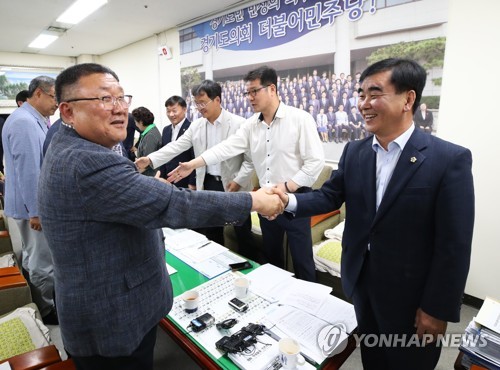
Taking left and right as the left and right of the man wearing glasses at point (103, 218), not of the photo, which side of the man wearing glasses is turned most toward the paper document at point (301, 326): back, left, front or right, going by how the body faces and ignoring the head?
front

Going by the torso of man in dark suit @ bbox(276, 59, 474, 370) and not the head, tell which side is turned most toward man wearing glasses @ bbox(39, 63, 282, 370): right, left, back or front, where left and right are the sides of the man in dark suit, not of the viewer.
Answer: front

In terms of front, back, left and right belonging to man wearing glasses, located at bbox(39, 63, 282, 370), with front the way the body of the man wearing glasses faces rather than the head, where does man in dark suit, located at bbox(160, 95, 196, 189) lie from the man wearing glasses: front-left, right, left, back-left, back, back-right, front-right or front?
left

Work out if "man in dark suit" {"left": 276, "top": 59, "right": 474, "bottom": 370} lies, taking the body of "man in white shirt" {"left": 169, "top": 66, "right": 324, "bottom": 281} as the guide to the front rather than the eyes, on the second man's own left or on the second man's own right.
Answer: on the second man's own left

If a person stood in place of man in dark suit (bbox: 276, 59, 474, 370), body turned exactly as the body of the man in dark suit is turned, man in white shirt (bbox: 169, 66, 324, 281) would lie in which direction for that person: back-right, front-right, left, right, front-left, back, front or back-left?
right

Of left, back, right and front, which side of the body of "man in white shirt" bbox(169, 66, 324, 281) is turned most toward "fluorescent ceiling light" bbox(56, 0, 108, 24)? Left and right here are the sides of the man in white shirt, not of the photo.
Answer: right

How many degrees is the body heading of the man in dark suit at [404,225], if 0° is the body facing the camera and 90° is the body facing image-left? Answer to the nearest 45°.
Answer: approximately 45°

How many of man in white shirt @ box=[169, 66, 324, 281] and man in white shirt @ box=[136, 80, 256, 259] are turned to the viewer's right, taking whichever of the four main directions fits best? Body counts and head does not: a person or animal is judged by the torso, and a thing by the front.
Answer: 0

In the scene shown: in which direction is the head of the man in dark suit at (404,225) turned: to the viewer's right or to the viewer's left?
to the viewer's left

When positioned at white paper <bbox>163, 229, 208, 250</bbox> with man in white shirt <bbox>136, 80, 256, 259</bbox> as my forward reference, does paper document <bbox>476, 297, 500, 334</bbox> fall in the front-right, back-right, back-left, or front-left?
back-right

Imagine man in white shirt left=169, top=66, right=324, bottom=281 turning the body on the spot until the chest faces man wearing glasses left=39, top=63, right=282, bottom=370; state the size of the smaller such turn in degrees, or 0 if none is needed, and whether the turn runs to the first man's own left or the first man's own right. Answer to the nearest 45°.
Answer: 0° — they already face them

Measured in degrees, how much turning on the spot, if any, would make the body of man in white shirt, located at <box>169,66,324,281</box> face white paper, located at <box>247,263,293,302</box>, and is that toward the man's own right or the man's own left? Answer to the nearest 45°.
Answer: approximately 45° to the man's own left

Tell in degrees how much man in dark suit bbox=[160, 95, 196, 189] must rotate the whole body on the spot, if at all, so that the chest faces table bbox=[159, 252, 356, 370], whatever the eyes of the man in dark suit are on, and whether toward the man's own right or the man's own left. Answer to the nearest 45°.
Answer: approximately 45° to the man's own left
